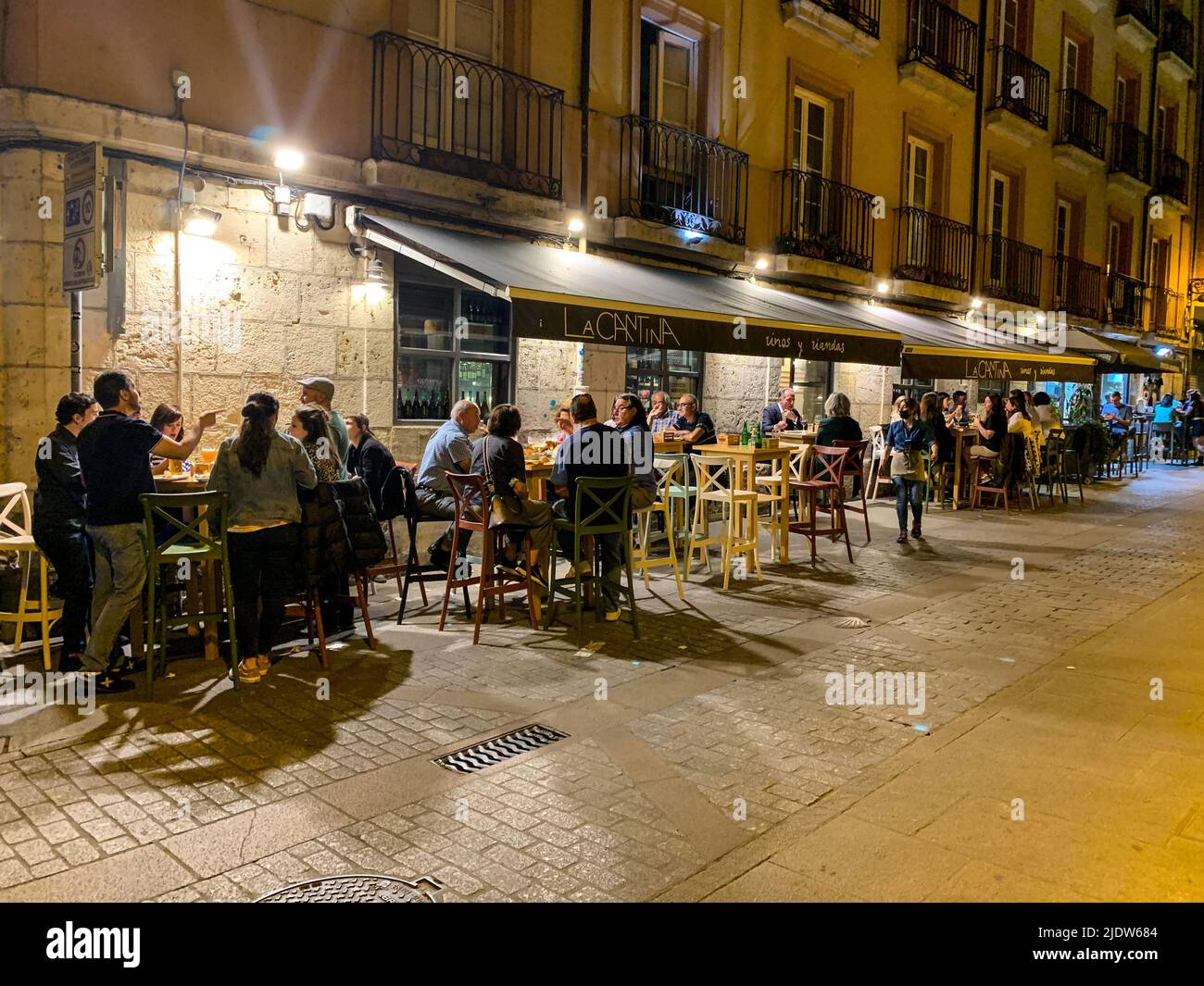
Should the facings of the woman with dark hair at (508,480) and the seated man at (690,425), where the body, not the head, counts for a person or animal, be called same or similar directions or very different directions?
very different directions

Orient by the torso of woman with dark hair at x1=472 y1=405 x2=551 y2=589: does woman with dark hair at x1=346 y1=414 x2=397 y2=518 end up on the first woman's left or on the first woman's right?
on the first woman's left

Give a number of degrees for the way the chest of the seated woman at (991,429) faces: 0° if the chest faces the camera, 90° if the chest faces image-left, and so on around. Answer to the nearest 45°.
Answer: approximately 90°

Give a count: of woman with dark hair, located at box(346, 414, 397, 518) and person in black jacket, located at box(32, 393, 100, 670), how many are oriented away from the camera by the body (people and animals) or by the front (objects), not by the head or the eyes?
0

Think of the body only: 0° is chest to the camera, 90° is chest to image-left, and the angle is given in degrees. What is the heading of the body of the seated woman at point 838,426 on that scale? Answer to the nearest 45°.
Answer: approximately 180°

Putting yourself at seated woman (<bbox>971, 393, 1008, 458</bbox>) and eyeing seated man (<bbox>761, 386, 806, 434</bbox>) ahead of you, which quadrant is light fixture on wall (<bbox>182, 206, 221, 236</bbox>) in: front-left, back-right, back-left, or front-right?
front-left

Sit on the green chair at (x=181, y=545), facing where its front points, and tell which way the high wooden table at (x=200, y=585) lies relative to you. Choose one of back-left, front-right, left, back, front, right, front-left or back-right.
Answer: front

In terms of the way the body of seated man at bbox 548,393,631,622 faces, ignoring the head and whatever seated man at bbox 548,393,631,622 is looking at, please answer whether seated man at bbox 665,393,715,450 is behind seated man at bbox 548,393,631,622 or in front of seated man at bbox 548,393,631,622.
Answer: in front

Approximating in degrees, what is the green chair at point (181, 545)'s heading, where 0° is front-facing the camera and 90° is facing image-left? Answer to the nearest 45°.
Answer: approximately 180°

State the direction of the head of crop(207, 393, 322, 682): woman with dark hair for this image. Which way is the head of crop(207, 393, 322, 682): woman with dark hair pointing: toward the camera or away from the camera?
away from the camera
